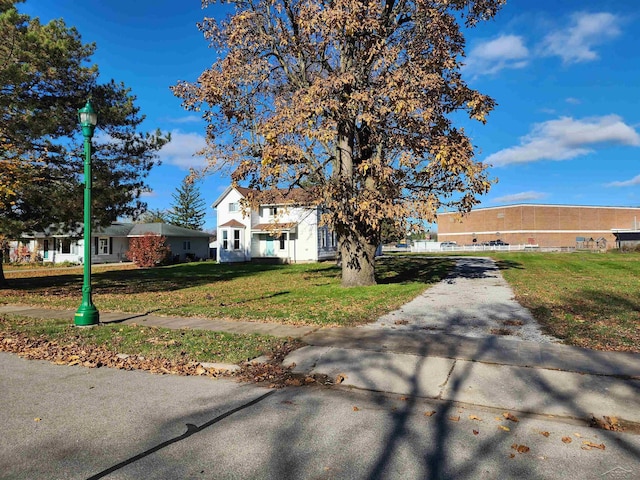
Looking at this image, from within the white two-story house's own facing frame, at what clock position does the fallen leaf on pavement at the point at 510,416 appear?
The fallen leaf on pavement is roughly at 12 o'clock from the white two-story house.

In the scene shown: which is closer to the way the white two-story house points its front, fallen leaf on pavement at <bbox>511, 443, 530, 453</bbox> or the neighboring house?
the fallen leaf on pavement

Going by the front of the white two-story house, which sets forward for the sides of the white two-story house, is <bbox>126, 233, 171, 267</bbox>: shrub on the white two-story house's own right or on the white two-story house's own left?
on the white two-story house's own right

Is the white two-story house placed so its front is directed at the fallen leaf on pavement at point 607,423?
yes

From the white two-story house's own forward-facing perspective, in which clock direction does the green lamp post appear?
The green lamp post is roughly at 12 o'clock from the white two-story house.

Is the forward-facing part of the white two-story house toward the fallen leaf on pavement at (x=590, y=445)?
yes

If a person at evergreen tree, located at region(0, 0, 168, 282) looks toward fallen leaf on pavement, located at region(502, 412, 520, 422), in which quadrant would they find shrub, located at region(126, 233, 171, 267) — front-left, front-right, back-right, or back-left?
back-left

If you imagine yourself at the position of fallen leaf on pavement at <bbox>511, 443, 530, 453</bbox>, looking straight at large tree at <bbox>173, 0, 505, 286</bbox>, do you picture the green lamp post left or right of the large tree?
left

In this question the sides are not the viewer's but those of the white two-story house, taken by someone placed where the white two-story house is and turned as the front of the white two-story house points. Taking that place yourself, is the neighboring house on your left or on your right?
on your right

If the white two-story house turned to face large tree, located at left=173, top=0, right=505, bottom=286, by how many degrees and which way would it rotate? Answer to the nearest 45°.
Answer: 0° — it already faces it

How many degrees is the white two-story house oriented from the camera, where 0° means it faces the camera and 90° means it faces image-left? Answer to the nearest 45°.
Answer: approximately 0°

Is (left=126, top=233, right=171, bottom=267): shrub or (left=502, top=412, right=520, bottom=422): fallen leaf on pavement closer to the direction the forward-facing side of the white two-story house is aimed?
the fallen leaf on pavement
